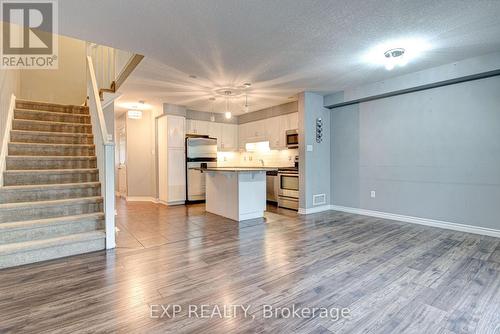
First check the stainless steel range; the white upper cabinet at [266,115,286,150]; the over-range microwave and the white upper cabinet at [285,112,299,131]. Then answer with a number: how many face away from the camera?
0

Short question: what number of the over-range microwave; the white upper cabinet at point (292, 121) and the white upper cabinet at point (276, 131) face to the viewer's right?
0

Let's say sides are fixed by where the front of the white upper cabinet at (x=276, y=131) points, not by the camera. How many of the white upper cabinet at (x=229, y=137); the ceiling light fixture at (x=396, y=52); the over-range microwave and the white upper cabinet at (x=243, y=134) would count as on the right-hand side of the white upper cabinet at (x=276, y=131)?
2

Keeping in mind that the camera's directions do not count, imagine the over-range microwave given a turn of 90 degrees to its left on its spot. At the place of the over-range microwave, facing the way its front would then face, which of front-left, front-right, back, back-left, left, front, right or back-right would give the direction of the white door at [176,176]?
back-right

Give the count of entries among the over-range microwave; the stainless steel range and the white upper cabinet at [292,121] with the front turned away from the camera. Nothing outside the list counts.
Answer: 0

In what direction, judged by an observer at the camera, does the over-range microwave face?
facing the viewer and to the left of the viewer

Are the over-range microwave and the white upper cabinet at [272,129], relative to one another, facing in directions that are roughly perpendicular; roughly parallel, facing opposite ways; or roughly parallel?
roughly parallel

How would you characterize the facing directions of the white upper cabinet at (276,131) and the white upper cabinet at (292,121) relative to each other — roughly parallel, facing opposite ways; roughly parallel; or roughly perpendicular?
roughly parallel

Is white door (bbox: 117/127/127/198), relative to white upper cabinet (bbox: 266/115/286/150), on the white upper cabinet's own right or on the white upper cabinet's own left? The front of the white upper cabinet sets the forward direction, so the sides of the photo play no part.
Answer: on the white upper cabinet's own right

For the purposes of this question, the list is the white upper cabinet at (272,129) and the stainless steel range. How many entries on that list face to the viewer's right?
0

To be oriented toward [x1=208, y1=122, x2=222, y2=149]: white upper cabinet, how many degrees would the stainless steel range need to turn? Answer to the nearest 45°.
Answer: approximately 90° to its right
